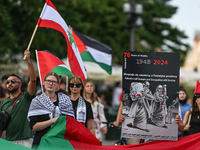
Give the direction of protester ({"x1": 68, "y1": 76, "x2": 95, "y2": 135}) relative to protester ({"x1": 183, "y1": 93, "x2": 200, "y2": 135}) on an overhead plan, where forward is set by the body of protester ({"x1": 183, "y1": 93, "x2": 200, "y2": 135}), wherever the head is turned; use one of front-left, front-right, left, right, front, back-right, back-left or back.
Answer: front-right

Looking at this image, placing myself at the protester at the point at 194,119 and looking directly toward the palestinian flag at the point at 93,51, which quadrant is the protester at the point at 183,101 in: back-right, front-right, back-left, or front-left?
front-right

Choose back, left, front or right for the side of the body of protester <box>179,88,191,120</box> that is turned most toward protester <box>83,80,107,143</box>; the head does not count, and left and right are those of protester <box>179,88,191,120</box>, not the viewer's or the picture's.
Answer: right

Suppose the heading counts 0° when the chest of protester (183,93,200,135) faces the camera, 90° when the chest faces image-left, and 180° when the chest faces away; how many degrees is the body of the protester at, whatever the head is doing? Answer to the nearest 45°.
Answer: approximately 0°

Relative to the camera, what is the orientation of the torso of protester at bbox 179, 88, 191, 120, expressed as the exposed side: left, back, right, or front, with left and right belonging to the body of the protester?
front

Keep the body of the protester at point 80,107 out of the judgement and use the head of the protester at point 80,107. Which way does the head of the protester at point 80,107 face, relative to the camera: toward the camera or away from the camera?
toward the camera

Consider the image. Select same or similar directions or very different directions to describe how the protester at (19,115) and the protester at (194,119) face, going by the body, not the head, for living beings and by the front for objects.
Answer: same or similar directions

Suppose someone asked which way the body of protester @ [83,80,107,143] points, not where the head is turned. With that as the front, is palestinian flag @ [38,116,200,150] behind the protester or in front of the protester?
in front

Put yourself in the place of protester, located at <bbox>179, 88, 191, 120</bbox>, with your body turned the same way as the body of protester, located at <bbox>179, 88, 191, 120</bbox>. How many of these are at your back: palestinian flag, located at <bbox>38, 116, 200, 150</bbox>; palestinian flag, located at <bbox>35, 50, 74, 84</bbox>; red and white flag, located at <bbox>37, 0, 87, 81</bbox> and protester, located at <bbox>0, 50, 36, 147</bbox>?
0

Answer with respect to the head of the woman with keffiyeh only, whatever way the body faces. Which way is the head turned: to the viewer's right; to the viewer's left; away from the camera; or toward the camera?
toward the camera

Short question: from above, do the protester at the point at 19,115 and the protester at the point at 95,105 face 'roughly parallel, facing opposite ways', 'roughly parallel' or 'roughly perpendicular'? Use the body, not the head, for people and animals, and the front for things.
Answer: roughly parallel

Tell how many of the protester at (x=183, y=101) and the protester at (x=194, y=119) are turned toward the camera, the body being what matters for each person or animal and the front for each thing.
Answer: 2

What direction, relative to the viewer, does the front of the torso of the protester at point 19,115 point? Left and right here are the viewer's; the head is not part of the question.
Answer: facing the viewer and to the left of the viewer

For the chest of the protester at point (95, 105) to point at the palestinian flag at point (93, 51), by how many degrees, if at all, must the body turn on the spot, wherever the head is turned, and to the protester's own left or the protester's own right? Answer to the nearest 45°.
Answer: approximately 135° to the protester's own right

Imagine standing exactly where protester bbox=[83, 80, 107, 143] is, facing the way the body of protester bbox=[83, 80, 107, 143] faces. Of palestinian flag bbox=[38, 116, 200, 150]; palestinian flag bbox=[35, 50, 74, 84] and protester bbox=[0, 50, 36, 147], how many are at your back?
0
